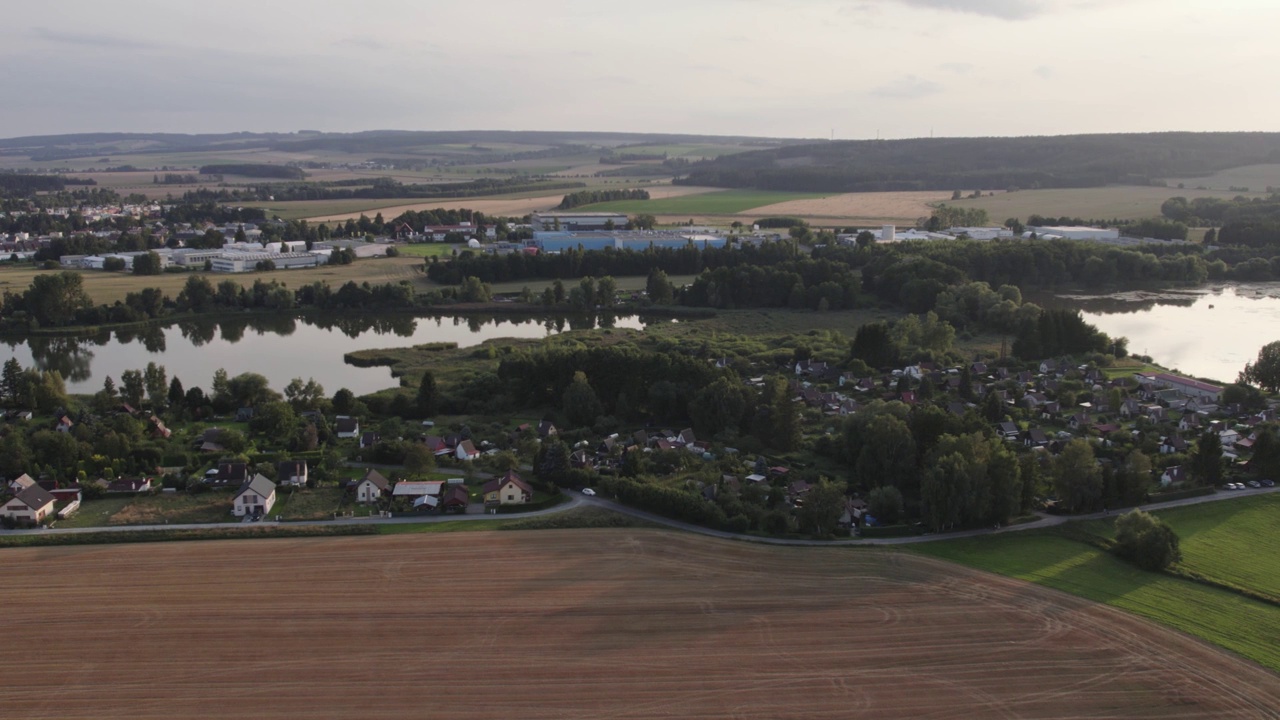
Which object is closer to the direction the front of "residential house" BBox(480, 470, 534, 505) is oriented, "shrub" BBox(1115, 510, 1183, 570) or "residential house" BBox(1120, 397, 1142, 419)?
the shrub

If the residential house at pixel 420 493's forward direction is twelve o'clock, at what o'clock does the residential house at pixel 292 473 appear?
the residential house at pixel 292 473 is roughly at 4 o'clock from the residential house at pixel 420 493.

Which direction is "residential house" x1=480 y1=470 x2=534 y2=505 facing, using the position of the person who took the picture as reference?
facing the viewer

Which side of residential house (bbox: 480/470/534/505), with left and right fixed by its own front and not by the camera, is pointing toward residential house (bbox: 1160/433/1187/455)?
left

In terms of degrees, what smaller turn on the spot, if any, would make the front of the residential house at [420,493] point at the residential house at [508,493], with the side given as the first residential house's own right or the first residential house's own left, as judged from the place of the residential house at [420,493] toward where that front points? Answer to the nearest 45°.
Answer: approximately 90° to the first residential house's own left

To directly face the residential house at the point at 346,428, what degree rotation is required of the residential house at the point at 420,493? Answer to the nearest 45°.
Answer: approximately 180°

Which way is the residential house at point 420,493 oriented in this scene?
toward the camera

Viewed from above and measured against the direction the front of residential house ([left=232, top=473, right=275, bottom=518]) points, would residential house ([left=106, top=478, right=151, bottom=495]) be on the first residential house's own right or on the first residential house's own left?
on the first residential house's own right

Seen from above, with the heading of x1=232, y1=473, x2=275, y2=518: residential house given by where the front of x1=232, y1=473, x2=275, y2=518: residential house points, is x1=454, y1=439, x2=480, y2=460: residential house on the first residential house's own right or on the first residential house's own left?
on the first residential house's own left

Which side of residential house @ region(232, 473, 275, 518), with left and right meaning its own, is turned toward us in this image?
front

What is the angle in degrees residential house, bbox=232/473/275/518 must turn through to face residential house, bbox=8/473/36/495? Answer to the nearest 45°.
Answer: approximately 135° to its right

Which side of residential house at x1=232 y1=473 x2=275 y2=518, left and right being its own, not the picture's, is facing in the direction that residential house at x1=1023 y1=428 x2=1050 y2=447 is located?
left

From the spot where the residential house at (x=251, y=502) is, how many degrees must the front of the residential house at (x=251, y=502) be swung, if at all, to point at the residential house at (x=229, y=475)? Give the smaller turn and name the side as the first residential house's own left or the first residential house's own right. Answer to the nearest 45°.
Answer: approximately 180°

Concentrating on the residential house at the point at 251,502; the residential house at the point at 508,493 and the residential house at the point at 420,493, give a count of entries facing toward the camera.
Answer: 3
